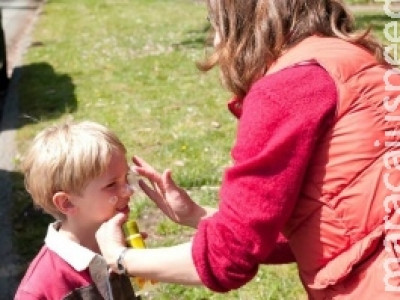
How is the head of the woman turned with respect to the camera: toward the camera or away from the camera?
away from the camera

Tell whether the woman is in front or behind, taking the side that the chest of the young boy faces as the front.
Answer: in front

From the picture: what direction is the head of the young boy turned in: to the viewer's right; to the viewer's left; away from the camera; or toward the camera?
to the viewer's right

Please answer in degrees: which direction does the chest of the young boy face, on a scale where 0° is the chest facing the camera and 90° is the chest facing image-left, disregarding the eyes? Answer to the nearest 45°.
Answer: approximately 270°
